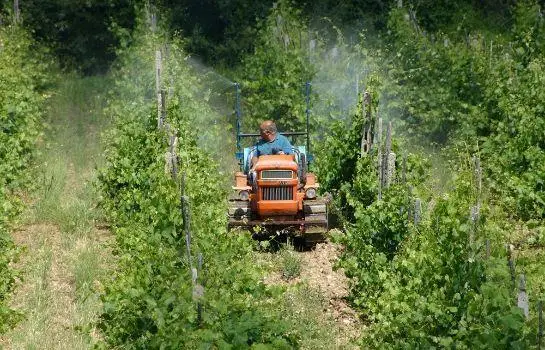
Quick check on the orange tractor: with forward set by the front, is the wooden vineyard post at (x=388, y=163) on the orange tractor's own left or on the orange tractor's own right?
on the orange tractor's own left

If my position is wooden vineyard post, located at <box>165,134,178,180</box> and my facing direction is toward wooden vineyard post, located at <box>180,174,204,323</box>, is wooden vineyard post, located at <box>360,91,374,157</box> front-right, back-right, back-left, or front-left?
back-left

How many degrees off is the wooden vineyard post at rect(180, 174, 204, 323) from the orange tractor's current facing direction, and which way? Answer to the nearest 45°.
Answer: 0° — it already faces it

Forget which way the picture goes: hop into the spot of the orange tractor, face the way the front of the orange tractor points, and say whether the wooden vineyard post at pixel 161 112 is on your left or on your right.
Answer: on your right

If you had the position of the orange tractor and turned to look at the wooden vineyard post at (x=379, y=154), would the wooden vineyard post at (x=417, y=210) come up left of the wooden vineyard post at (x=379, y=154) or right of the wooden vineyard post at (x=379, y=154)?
right

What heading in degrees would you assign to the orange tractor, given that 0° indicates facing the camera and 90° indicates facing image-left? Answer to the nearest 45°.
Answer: approximately 0°

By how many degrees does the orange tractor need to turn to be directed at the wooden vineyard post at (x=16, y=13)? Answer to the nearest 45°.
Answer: approximately 135° to its right

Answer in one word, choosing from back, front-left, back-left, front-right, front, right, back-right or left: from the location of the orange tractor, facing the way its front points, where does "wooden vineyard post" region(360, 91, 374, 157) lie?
back-left
